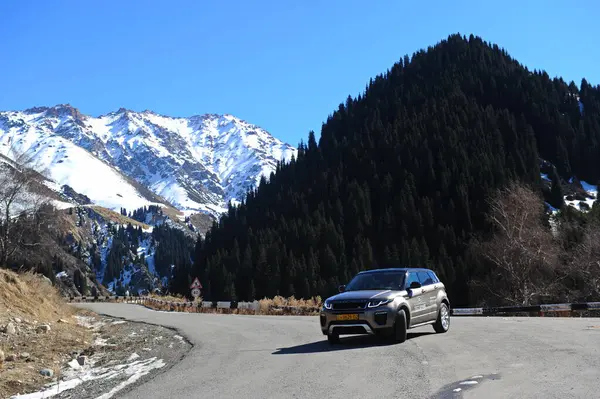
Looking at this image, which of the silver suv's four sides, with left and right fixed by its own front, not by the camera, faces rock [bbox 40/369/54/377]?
front

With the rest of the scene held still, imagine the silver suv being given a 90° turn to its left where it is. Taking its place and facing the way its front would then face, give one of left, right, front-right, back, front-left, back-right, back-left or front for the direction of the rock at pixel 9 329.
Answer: back-right

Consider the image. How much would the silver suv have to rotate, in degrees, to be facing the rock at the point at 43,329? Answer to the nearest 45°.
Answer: approximately 45° to its right

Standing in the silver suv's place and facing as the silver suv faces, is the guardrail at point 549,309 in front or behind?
behind

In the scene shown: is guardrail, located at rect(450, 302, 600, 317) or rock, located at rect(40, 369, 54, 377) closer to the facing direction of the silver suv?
the rock

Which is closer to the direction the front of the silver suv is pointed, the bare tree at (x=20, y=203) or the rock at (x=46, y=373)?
the rock

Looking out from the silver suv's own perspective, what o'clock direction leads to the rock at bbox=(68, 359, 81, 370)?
The rock is roughly at 1 o'clock from the silver suv.

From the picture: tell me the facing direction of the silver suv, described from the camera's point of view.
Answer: facing the viewer and to the left of the viewer

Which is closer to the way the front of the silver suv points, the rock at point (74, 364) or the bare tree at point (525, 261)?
the rock

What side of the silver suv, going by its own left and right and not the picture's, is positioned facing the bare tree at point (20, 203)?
right

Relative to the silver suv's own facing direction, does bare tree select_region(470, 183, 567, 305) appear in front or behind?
behind

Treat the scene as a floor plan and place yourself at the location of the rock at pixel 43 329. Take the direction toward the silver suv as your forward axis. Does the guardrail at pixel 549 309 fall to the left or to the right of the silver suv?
left
